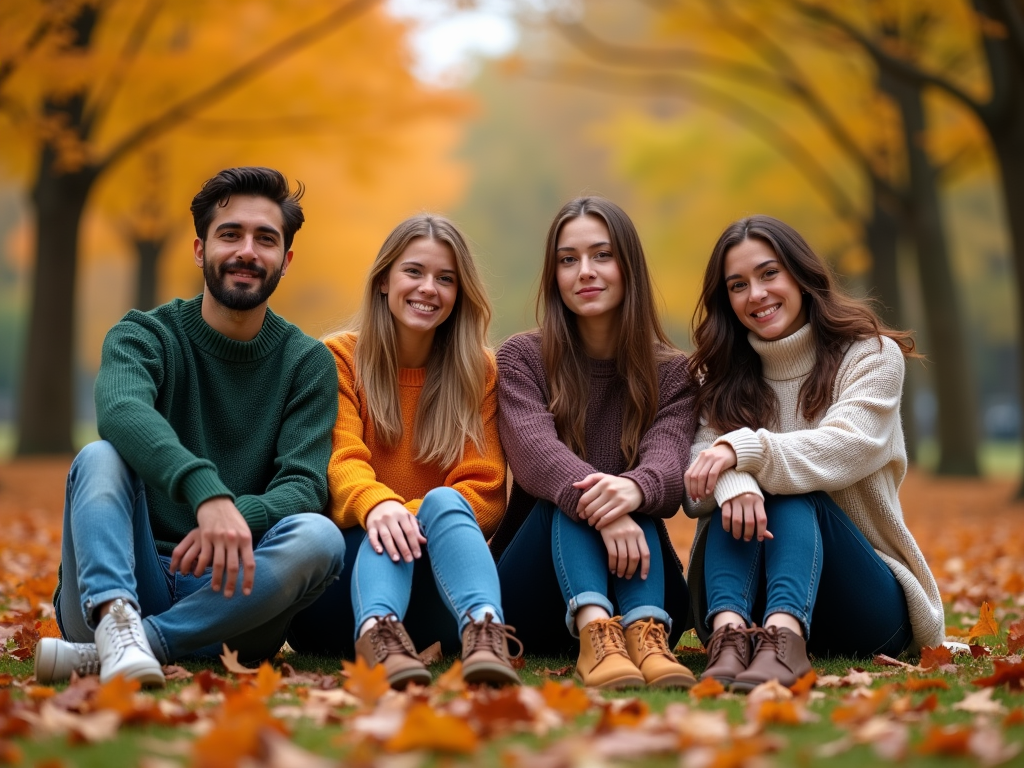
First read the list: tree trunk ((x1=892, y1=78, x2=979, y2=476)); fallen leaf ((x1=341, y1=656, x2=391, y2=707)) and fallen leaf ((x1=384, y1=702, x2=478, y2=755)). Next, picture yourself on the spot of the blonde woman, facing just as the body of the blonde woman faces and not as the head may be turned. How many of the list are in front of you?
2

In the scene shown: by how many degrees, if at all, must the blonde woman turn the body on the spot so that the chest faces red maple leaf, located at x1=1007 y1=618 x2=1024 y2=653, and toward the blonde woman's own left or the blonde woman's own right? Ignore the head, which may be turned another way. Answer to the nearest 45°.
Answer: approximately 90° to the blonde woman's own left

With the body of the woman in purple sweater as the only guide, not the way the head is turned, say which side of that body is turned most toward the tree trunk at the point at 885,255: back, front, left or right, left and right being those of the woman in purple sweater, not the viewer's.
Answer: back

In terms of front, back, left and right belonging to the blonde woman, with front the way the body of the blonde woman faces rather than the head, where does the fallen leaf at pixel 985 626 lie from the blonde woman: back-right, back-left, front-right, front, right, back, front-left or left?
left

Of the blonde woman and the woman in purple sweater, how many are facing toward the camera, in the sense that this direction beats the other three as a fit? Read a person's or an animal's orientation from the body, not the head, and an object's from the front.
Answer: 2

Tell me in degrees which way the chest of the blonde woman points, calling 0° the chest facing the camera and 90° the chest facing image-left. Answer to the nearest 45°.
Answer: approximately 0°

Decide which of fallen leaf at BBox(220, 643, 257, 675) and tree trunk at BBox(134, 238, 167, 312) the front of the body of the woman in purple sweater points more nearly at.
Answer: the fallen leaf
